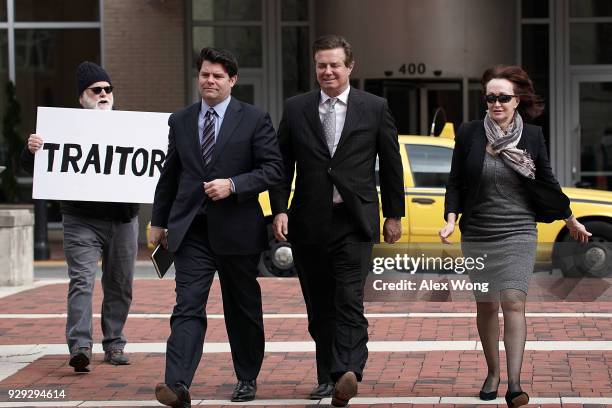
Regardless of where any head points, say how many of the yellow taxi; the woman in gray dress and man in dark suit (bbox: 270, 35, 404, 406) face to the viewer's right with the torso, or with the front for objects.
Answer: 1

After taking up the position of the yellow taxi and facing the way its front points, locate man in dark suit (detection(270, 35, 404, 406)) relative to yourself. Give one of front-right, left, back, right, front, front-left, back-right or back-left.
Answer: right

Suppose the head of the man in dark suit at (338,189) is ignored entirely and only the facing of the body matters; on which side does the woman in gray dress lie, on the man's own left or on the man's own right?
on the man's own left

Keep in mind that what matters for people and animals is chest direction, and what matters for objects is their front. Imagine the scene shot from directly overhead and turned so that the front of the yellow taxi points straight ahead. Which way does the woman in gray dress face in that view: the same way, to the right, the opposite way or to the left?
to the right

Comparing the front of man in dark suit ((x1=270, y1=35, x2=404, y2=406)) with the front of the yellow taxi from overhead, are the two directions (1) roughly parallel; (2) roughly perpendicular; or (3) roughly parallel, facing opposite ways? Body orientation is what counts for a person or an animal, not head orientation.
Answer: roughly perpendicular

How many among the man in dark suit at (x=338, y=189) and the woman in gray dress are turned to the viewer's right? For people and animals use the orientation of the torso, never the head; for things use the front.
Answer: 0

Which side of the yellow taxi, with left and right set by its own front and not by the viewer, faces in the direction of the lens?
right

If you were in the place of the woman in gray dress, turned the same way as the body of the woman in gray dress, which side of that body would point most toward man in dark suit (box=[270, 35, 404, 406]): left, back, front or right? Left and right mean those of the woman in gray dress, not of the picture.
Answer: right

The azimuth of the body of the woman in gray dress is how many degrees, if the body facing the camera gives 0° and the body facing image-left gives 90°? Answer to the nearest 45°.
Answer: approximately 0°

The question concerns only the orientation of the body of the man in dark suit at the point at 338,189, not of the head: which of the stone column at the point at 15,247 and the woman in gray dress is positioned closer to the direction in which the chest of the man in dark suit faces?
the woman in gray dress
